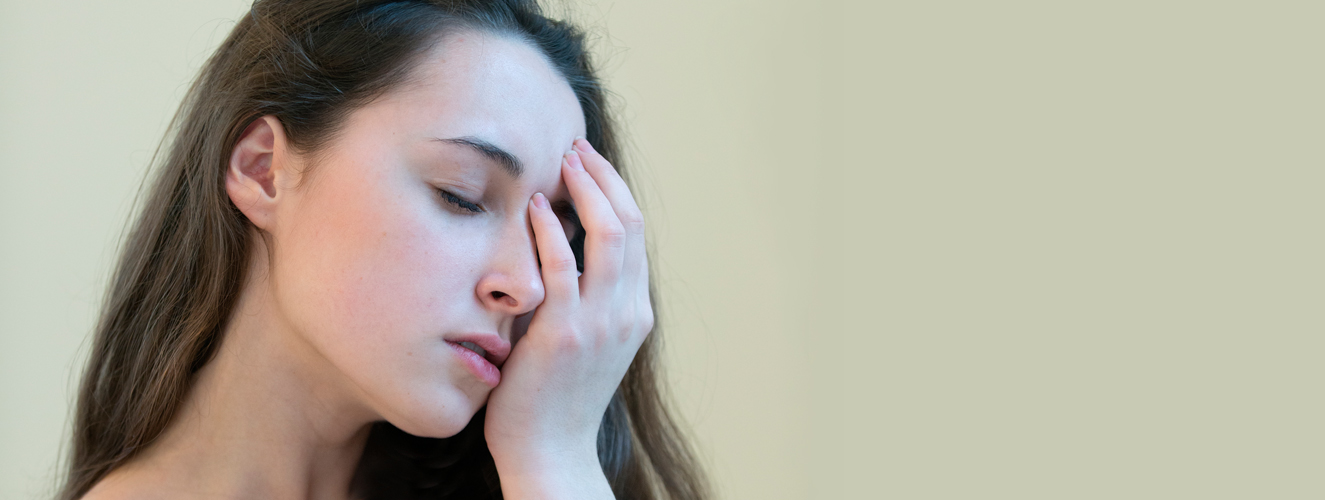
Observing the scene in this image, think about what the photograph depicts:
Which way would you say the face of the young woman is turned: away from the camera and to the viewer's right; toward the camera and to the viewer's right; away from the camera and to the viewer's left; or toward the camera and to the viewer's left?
toward the camera and to the viewer's right
